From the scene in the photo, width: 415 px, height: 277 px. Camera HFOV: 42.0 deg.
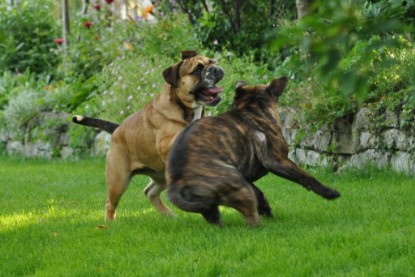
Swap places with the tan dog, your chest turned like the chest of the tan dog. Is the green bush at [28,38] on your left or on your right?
on your left

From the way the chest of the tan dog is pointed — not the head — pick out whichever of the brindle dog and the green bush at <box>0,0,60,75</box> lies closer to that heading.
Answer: the brindle dog

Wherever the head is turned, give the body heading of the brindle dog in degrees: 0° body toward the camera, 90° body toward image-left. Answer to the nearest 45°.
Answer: approximately 225°

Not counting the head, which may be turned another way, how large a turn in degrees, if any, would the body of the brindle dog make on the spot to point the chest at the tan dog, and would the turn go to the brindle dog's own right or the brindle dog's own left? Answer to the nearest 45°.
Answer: approximately 90° to the brindle dog's own left

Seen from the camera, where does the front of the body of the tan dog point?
to the viewer's right
